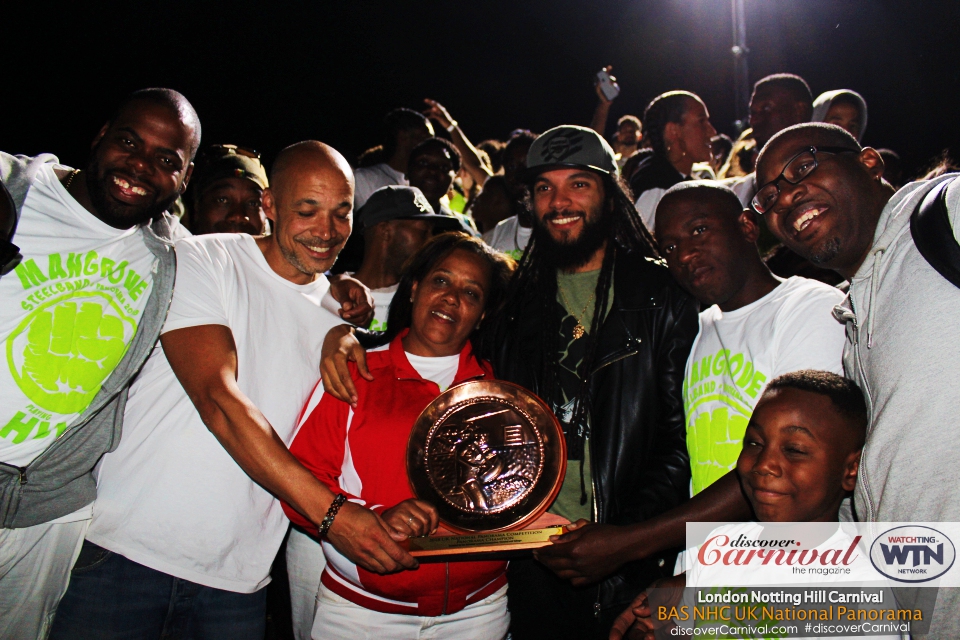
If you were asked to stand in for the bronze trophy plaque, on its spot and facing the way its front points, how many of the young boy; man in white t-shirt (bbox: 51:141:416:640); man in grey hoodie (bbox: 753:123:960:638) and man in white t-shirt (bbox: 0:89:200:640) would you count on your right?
2

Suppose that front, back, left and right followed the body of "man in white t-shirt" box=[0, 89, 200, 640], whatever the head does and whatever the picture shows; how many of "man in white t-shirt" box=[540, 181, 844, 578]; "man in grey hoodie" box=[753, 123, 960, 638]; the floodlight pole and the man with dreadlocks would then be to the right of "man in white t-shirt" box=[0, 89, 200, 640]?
0

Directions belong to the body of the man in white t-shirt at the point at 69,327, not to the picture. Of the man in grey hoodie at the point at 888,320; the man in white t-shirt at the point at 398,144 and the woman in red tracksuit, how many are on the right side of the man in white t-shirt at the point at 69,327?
0

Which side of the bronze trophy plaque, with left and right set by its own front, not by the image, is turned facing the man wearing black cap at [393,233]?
back

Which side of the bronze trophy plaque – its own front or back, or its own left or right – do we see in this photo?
front

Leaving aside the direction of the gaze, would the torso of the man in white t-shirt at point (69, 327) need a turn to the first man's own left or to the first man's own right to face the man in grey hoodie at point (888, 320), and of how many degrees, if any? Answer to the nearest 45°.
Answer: approximately 45° to the first man's own left

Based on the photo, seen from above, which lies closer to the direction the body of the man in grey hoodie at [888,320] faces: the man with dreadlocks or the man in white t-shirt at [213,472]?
the man in white t-shirt

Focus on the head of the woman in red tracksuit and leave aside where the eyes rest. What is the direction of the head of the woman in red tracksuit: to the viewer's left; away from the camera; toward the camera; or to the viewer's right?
toward the camera

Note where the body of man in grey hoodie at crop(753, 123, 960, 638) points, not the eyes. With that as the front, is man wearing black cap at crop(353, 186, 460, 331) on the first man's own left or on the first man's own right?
on the first man's own right

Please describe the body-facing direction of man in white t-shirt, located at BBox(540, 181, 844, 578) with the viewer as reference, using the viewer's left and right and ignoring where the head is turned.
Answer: facing the viewer and to the left of the viewer

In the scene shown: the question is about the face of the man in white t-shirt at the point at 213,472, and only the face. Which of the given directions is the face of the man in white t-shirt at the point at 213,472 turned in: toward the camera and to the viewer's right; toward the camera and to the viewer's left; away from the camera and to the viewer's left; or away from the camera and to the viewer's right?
toward the camera and to the viewer's right

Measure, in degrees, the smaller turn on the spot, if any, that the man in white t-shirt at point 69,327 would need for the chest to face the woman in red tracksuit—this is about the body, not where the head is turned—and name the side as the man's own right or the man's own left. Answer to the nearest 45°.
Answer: approximately 45° to the man's own left

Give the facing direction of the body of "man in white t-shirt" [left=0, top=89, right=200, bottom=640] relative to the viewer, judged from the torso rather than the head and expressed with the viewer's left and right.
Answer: facing the viewer

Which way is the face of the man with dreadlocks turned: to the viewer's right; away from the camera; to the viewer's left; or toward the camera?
toward the camera
